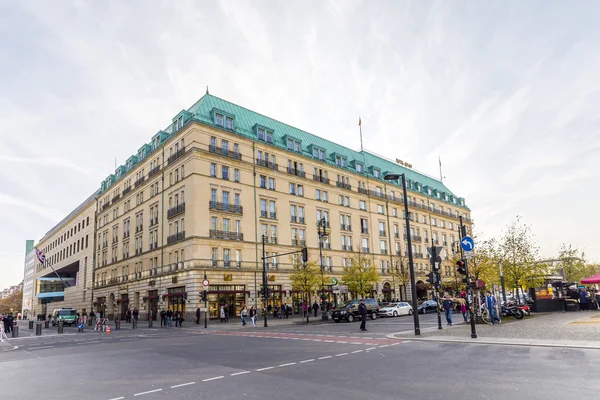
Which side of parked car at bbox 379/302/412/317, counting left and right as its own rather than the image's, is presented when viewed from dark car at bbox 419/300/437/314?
back

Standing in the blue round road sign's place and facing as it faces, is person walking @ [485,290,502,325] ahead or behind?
behind

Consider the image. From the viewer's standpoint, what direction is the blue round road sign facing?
toward the camera

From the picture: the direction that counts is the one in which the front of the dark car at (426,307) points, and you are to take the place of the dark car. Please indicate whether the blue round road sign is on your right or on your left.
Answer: on your left

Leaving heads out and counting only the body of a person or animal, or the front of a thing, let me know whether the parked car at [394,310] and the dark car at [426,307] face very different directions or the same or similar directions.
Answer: same or similar directions

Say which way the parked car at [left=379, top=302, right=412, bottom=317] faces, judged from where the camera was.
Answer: facing the viewer and to the left of the viewer

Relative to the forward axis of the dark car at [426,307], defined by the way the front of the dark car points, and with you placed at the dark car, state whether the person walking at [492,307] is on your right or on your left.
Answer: on your left

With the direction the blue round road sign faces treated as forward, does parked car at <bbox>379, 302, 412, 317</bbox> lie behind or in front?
behind

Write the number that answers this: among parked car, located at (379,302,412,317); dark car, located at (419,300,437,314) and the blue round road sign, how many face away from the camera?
0
